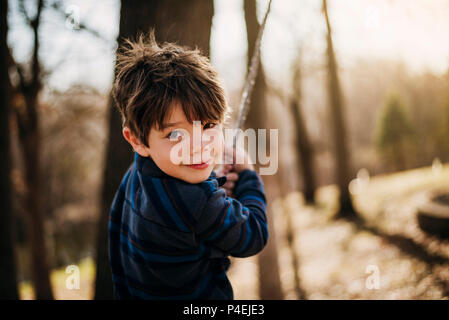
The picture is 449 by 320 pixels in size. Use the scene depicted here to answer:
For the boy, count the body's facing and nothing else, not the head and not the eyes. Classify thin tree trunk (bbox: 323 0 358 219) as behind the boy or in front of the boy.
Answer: in front

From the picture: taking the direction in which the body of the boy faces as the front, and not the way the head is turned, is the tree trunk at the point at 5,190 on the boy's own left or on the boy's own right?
on the boy's own left

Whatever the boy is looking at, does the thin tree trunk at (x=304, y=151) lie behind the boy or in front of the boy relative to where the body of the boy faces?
in front

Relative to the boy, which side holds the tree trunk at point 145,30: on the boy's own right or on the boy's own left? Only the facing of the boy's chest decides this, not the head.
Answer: on the boy's own left

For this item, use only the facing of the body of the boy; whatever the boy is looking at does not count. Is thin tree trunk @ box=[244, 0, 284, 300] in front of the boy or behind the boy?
in front

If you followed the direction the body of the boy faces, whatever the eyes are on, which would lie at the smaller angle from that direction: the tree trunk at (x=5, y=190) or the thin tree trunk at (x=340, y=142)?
the thin tree trunk

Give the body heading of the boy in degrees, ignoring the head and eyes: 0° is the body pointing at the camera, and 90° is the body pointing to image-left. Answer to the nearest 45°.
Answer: approximately 225°

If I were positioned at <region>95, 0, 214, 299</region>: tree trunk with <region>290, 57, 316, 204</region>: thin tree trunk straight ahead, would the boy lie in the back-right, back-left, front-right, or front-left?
back-right
